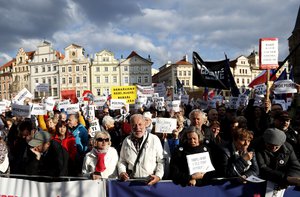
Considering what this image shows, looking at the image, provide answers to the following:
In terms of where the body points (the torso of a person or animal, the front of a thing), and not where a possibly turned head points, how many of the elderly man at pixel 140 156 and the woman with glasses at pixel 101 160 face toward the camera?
2

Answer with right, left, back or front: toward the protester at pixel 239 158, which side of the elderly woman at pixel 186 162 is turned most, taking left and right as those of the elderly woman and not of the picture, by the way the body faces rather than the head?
left

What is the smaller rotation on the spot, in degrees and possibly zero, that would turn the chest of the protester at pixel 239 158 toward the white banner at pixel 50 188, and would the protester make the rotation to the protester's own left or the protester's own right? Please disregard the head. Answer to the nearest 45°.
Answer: approximately 135° to the protester's own right

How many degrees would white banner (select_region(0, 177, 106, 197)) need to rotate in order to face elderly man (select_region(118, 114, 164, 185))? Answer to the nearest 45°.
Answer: approximately 90° to its left

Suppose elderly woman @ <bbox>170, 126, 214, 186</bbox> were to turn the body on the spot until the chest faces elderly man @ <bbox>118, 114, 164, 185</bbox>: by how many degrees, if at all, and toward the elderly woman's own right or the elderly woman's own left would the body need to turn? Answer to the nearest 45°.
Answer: approximately 90° to the elderly woman's own right

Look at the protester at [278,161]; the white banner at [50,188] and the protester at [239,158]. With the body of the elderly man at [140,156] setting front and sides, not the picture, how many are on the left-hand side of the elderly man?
2

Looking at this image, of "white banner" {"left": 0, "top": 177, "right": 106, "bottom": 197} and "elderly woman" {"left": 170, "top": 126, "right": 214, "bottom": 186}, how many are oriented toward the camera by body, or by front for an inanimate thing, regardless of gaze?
2

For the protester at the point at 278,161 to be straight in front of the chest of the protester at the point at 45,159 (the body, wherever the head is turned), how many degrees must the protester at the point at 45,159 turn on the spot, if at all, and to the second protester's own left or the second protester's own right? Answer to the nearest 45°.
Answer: approximately 90° to the second protester's own left
